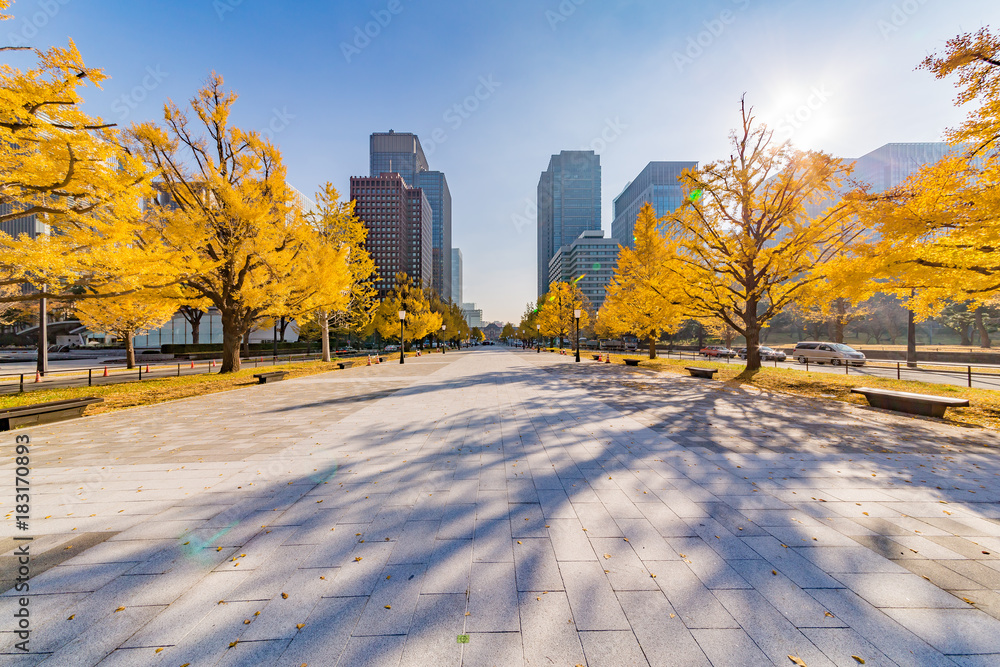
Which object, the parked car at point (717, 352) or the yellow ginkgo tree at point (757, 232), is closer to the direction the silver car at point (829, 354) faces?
the yellow ginkgo tree

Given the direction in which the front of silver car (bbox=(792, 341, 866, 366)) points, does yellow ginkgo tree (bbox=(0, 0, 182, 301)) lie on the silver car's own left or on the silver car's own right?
on the silver car's own right

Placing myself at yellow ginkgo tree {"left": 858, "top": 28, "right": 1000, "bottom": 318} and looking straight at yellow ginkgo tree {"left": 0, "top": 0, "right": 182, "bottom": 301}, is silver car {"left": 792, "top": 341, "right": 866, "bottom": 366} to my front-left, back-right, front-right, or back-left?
back-right

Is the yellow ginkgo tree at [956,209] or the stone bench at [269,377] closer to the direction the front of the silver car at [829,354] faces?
the yellow ginkgo tree

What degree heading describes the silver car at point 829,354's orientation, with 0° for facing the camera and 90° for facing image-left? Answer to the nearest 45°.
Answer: approximately 315°

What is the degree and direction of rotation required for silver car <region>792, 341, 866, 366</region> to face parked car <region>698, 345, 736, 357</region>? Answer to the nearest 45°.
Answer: approximately 180°

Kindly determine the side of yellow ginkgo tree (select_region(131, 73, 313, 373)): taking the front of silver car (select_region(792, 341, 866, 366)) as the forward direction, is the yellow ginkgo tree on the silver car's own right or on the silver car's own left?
on the silver car's own right
